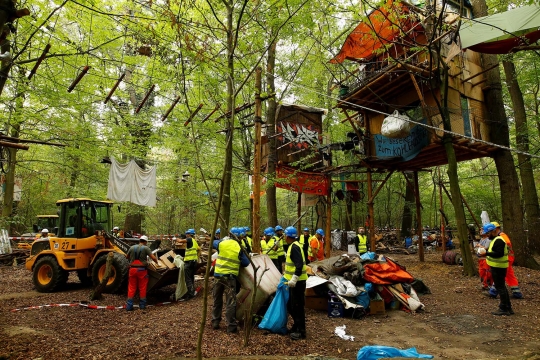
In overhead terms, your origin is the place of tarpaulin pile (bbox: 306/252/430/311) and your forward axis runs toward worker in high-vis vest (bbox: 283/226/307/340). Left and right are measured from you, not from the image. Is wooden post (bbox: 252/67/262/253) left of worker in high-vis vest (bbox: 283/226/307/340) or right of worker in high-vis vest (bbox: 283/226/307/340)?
right

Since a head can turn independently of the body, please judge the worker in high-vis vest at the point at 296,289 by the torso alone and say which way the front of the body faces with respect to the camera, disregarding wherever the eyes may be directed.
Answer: to the viewer's left

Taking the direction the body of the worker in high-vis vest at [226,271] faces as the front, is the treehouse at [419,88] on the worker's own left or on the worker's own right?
on the worker's own right

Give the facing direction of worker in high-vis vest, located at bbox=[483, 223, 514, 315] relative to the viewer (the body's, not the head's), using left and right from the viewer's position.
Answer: facing to the left of the viewer

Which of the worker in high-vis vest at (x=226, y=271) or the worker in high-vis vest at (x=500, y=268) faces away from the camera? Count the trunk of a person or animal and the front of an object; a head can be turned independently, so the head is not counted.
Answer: the worker in high-vis vest at (x=226, y=271)

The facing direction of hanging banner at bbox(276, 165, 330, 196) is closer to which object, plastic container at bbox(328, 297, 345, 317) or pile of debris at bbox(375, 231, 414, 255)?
the plastic container

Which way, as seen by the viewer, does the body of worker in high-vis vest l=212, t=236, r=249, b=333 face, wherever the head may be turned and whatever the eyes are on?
away from the camera

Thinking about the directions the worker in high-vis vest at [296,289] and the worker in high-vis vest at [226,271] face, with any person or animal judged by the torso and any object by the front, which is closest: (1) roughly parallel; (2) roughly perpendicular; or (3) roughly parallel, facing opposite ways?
roughly perpendicular

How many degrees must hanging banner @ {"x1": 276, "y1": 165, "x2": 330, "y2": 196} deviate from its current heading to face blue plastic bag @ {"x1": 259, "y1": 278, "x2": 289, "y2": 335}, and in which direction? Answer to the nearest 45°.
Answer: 0° — it already faces it

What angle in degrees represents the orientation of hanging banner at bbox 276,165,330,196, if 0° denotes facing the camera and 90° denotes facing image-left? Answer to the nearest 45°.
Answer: approximately 0°
